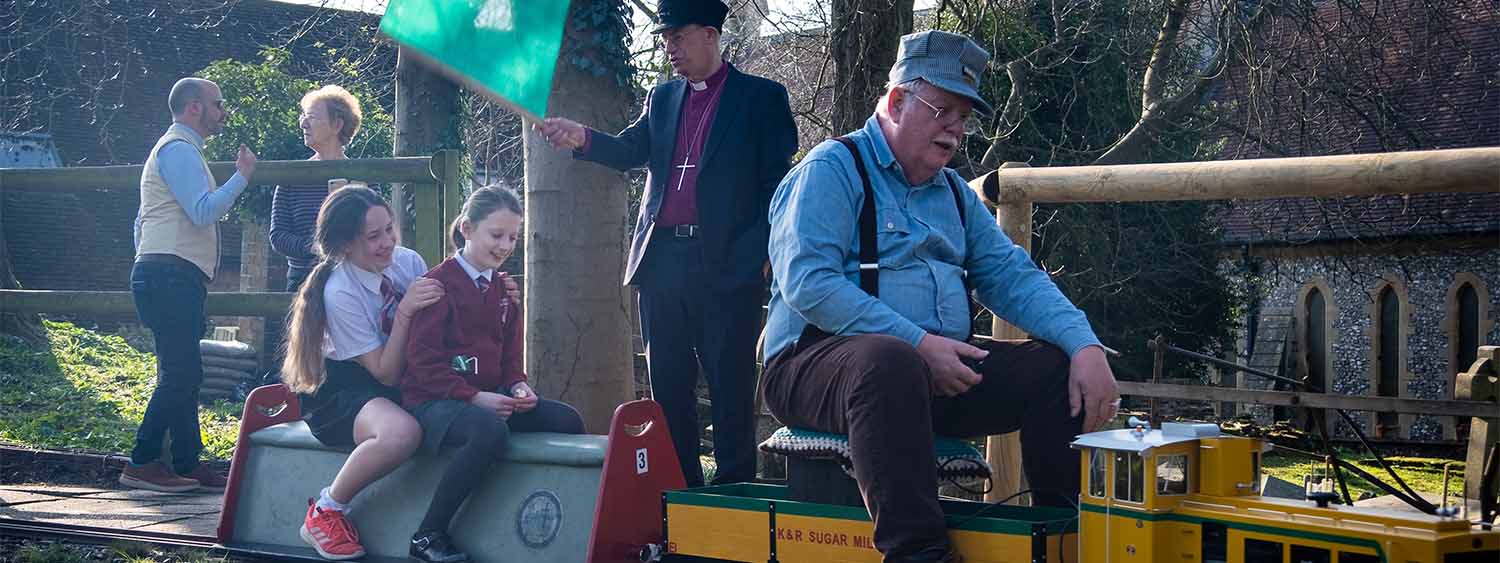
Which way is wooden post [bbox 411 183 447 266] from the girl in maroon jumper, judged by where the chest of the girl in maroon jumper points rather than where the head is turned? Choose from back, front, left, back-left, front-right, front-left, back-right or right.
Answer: back-left

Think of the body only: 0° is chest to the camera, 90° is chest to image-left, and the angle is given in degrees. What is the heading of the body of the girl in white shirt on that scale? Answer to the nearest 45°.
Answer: approximately 315°

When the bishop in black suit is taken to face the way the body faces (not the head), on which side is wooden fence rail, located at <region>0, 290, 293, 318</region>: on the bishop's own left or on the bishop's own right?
on the bishop's own right

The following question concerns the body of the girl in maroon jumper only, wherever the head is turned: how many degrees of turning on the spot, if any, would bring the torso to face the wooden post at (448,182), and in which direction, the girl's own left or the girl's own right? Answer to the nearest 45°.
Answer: approximately 135° to the girl's own left

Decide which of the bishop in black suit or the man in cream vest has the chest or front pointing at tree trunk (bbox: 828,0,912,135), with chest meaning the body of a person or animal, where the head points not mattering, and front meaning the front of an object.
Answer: the man in cream vest

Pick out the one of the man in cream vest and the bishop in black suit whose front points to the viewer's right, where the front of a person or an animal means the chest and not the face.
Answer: the man in cream vest

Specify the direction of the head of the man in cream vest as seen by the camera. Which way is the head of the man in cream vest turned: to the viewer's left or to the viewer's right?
to the viewer's right

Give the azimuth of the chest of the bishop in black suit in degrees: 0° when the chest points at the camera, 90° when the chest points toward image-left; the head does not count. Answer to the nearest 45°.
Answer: approximately 45°

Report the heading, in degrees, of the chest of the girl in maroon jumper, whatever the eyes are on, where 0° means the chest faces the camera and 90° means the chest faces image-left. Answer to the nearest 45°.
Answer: approximately 315°

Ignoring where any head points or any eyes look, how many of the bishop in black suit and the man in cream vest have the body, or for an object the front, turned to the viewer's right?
1

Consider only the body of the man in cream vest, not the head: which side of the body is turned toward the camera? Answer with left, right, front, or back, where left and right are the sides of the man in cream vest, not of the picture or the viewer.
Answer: right

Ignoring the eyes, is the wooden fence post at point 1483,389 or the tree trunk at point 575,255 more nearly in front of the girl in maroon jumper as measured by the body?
the wooden fence post
